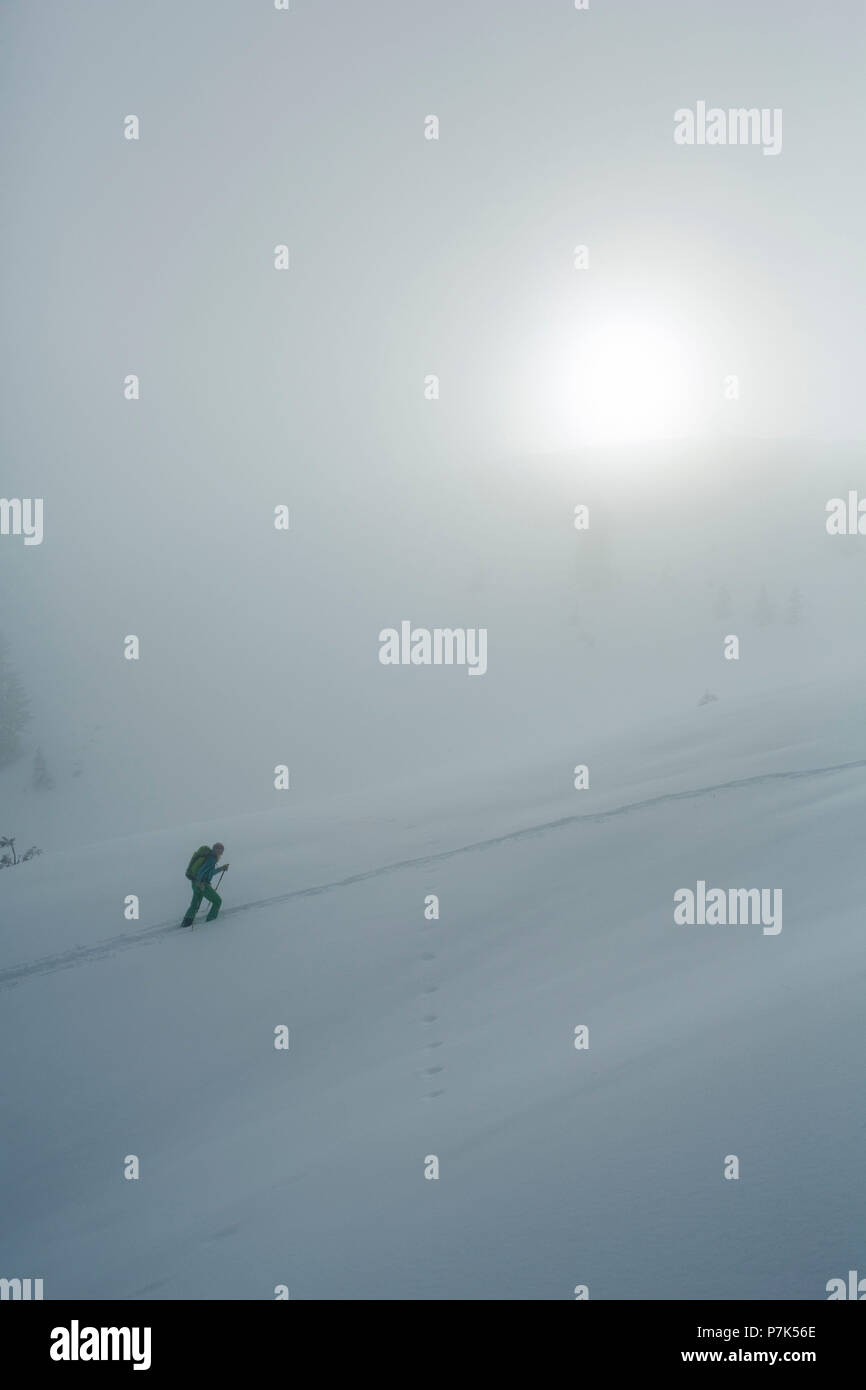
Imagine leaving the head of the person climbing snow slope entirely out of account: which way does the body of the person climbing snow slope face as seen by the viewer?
to the viewer's right

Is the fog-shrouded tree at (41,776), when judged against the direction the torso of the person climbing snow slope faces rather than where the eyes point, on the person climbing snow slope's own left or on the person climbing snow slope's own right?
on the person climbing snow slope's own left
